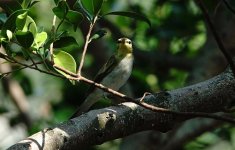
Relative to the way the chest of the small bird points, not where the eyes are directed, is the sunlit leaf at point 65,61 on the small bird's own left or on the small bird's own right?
on the small bird's own right

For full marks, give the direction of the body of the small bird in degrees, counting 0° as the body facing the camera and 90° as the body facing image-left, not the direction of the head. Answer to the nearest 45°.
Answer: approximately 315°

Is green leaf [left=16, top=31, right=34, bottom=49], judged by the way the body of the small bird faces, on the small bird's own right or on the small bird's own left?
on the small bird's own right
